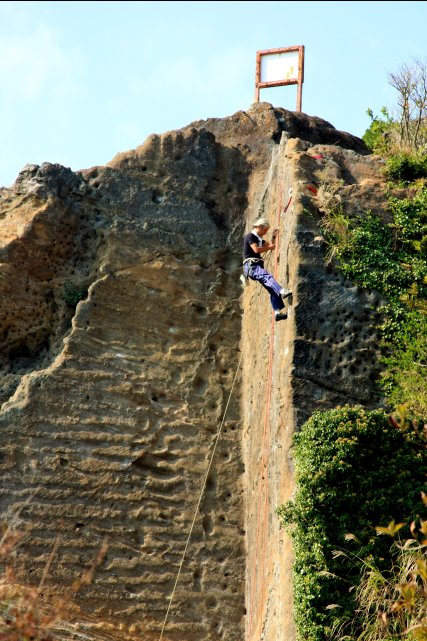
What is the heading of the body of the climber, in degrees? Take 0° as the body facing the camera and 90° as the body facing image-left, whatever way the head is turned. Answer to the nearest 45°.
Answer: approximately 270°

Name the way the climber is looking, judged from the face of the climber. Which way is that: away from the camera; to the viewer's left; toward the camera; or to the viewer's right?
to the viewer's right

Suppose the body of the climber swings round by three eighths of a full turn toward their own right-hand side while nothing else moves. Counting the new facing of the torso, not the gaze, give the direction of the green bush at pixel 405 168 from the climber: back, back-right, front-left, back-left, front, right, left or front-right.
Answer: back

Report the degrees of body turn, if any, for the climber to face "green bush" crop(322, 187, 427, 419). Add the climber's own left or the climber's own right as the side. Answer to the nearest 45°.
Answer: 0° — they already face it

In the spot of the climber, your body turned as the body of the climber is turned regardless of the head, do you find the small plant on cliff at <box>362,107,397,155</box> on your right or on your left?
on your left
